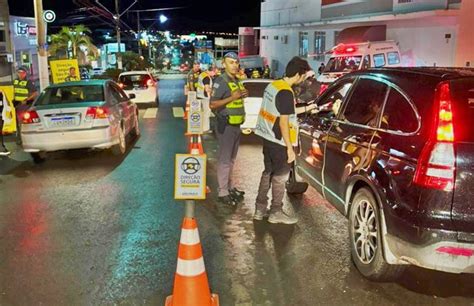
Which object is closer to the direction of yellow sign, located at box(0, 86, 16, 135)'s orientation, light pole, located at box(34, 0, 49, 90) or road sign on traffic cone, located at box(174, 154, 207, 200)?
the road sign on traffic cone

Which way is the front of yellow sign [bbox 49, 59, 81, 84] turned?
toward the camera

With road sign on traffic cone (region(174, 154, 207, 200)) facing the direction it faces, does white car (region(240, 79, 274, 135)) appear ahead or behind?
behind

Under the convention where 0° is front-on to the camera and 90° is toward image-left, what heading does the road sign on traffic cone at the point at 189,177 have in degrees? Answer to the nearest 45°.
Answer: approximately 0°

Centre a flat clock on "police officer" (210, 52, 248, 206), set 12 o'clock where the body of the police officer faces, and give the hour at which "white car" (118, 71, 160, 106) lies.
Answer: The white car is roughly at 7 o'clock from the police officer.

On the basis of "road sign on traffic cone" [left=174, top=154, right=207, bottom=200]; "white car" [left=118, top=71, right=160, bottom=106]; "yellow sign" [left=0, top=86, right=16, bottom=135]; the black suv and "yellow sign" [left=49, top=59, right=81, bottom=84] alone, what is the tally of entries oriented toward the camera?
3

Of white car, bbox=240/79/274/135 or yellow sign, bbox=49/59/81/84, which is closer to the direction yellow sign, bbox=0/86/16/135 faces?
the white car

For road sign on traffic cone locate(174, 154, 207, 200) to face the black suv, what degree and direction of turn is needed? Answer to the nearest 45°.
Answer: approximately 90° to its left

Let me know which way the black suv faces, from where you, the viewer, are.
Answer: facing away from the viewer and to the left of the viewer

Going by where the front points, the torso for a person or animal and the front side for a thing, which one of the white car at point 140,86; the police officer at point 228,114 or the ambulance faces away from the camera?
the white car

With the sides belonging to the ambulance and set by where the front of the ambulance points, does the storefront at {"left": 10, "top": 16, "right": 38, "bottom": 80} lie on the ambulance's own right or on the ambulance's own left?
on the ambulance's own right

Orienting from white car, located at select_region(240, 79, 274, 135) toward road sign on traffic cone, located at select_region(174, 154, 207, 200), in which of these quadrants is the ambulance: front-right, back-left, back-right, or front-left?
back-left

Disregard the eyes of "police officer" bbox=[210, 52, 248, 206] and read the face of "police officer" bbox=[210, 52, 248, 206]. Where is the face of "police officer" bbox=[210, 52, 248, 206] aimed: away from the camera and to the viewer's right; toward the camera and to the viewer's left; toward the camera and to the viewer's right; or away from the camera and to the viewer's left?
toward the camera and to the viewer's right

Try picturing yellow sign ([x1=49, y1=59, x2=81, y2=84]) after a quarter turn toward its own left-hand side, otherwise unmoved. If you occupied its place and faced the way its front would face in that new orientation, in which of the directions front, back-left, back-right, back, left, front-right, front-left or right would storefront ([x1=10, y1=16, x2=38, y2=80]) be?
left
